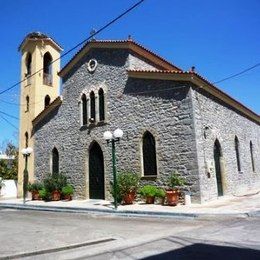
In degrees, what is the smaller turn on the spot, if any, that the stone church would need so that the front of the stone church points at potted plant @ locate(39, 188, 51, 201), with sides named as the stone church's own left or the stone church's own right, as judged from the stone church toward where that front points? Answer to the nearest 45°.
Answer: approximately 45° to the stone church's own right

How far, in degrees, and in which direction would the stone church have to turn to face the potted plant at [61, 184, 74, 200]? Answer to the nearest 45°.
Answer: approximately 45° to its right

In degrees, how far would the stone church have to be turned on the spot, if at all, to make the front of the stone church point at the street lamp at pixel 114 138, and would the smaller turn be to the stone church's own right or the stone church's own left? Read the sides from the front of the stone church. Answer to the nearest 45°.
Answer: approximately 45° to the stone church's own left

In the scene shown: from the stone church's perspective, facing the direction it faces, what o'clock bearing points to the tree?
The tree is roughly at 3 o'clock from the stone church.

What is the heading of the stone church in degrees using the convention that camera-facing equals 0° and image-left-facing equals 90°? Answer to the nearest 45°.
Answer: approximately 45°

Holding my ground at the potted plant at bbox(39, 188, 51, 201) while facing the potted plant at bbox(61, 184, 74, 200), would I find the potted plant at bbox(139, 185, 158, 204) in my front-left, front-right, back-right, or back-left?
front-right

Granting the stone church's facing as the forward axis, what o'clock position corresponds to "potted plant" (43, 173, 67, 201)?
The potted plant is roughly at 2 o'clock from the stone church.

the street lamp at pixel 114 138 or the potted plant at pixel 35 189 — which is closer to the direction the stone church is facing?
the street lamp
